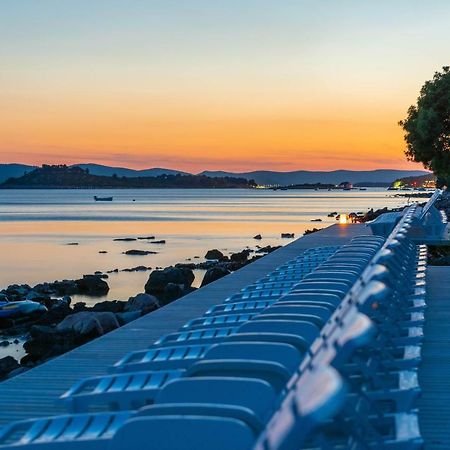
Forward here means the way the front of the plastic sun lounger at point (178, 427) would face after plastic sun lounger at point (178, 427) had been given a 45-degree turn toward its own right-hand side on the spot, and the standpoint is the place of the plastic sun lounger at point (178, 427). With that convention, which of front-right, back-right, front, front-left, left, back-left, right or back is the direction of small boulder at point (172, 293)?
front-right

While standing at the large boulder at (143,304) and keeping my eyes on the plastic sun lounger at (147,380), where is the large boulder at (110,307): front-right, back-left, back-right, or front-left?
back-right

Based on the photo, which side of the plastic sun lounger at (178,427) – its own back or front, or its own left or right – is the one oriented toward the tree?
right

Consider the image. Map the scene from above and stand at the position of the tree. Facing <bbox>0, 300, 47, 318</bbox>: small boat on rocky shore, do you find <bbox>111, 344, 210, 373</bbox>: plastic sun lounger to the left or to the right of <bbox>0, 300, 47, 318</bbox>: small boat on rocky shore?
left

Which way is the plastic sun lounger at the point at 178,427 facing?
to the viewer's left

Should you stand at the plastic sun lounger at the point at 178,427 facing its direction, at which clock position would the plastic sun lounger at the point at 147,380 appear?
the plastic sun lounger at the point at 147,380 is roughly at 3 o'clock from the plastic sun lounger at the point at 178,427.

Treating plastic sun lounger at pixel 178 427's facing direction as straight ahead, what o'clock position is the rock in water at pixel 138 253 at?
The rock in water is roughly at 3 o'clock from the plastic sun lounger.

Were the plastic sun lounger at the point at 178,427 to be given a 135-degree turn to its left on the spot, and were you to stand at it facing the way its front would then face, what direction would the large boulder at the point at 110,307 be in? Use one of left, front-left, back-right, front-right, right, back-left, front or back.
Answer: back-left

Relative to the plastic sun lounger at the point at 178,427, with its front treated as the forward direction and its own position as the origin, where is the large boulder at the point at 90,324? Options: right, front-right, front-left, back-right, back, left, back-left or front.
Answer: right

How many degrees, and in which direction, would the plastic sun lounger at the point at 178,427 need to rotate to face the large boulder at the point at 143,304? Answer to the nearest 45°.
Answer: approximately 90° to its right

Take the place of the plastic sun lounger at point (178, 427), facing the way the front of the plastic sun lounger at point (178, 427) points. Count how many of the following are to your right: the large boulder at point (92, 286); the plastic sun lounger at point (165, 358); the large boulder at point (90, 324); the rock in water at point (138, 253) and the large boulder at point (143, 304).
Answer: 5

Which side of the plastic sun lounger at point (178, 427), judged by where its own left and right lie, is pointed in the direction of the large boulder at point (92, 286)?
right

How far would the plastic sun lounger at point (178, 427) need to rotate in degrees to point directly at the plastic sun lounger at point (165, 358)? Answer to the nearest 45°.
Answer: approximately 90° to its right

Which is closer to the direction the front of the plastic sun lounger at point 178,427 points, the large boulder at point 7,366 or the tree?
the large boulder
